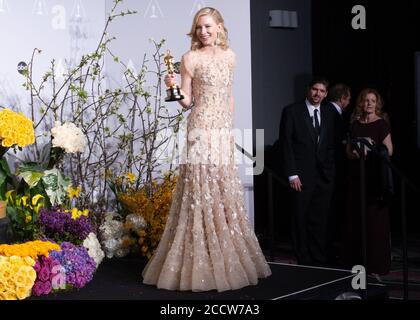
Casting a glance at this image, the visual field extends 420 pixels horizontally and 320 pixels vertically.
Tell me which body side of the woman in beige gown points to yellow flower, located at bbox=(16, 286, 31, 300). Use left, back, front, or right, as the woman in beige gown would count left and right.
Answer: right

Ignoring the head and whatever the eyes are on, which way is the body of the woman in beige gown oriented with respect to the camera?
toward the camera

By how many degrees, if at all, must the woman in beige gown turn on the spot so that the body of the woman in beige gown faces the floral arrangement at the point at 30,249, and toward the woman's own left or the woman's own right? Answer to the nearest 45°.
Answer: approximately 90° to the woman's own right

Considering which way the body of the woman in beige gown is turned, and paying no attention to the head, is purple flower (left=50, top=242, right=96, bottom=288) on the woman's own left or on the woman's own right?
on the woman's own right

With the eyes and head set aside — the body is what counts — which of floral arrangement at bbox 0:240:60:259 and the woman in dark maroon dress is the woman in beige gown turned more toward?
the floral arrangement

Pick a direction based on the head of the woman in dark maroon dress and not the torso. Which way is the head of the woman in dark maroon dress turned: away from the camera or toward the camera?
toward the camera

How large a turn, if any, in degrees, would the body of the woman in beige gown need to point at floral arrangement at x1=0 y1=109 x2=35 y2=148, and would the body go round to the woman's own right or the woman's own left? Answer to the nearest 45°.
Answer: approximately 90° to the woman's own right

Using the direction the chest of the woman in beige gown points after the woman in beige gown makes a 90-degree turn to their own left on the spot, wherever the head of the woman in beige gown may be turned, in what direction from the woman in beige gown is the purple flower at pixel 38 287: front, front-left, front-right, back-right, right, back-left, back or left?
back

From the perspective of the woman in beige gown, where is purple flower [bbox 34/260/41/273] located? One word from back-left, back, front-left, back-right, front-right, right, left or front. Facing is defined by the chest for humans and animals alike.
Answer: right

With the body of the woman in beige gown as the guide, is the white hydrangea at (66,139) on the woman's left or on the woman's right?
on the woman's right
